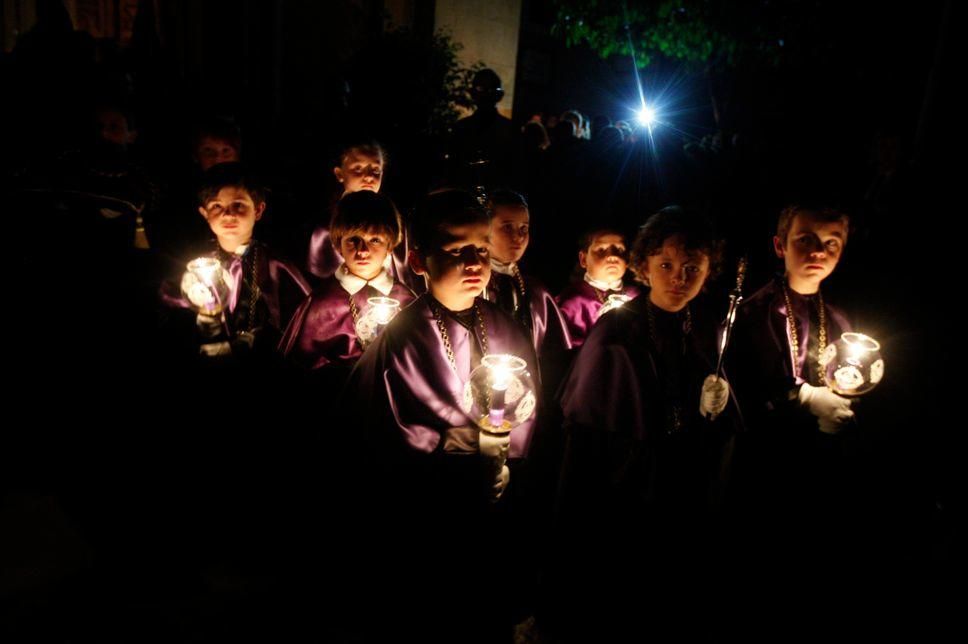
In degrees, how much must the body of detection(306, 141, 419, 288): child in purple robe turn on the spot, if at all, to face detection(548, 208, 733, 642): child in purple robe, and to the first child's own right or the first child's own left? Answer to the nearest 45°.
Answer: approximately 45° to the first child's own left

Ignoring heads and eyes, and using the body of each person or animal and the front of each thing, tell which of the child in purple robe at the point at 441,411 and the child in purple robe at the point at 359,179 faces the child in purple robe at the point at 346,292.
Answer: the child in purple robe at the point at 359,179

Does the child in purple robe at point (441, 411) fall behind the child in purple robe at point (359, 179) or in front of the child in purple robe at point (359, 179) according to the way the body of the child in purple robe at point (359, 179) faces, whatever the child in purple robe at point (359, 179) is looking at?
in front

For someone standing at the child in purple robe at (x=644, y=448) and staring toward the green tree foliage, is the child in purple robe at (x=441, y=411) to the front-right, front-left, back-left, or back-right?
back-left

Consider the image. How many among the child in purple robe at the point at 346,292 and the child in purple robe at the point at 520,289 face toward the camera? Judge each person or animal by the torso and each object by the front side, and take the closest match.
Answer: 2

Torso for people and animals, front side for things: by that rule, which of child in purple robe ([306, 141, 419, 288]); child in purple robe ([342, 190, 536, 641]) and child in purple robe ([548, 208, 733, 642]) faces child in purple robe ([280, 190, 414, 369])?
child in purple robe ([306, 141, 419, 288])
